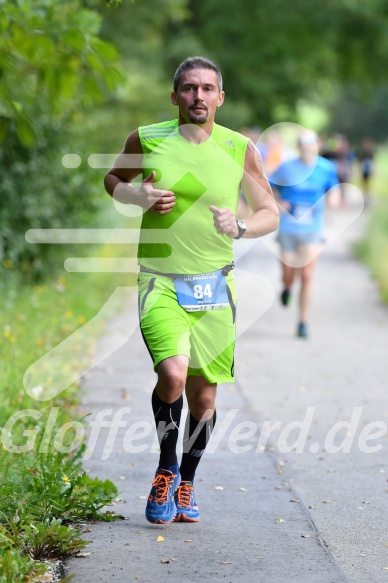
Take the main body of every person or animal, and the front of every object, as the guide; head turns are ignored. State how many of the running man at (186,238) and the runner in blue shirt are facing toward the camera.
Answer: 2

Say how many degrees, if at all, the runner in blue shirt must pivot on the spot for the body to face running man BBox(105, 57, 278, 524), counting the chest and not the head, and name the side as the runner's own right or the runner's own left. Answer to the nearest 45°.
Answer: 0° — they already face them

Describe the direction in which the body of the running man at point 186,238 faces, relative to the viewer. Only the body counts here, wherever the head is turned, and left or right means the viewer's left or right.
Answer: facing the viewer

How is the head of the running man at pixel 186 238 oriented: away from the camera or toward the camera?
toward the camera

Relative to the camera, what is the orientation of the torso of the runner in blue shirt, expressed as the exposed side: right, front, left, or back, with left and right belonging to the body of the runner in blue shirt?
front

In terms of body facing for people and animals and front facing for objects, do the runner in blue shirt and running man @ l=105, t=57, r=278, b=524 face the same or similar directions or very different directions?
same or similar directions

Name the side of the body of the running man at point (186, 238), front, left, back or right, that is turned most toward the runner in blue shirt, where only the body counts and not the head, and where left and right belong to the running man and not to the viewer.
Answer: back
